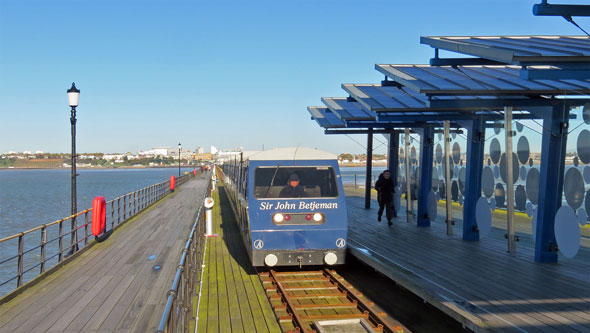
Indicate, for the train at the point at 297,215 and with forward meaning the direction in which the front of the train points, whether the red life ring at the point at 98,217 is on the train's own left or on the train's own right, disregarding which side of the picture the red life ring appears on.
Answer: on the train's own right

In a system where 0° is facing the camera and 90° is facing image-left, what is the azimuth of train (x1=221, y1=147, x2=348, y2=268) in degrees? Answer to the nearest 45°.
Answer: approximately 0°

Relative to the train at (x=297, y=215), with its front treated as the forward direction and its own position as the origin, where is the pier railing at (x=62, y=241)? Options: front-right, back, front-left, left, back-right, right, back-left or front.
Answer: back-right

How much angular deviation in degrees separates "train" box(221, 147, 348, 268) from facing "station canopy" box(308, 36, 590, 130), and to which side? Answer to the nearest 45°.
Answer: approximately 90° to its left
